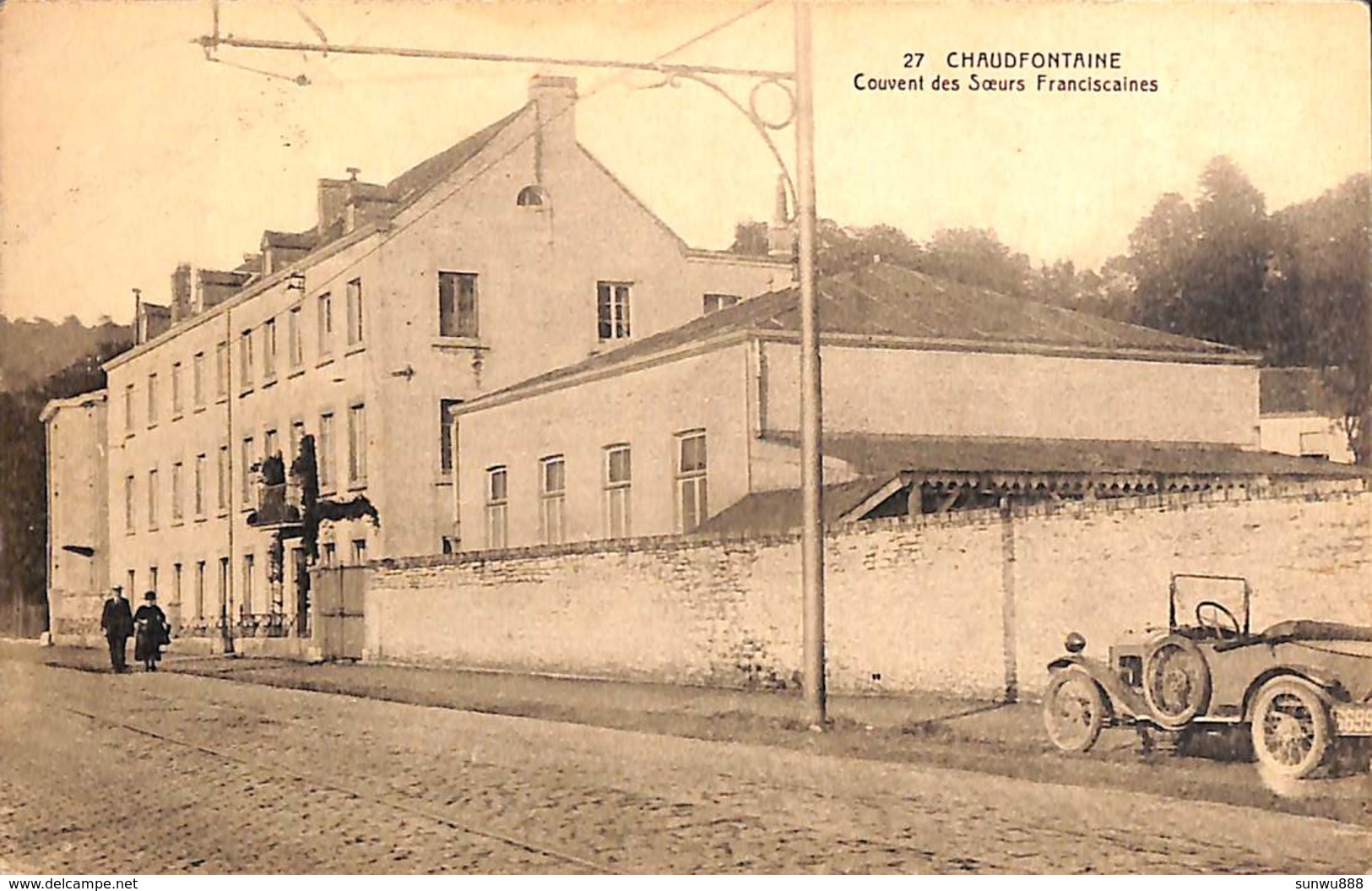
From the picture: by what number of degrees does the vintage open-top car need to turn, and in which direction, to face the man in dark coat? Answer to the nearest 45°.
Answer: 0° — it already faces them

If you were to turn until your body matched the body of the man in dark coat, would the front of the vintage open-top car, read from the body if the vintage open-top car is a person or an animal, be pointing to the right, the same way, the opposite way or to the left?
the opposite way

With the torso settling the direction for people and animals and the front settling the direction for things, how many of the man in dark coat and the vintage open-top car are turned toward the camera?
1

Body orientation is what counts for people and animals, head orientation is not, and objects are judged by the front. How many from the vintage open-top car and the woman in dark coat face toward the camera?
1
